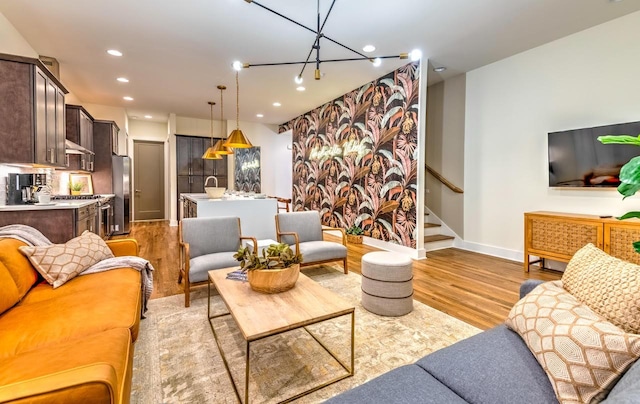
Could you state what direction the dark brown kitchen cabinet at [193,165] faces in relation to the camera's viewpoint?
facing the viewer

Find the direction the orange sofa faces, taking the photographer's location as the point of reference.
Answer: facing to the right of the viewer

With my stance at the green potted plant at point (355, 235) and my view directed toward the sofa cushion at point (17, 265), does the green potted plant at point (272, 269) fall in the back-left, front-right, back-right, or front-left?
front-left

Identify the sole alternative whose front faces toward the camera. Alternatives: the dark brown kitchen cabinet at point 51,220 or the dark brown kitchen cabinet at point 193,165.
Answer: the dark brown kitchen cabinet at point 193,165

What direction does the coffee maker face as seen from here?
to the viewer's right

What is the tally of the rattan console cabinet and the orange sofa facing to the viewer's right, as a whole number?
1

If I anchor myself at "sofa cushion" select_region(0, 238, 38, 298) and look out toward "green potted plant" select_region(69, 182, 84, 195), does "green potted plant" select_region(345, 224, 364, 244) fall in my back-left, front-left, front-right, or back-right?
front-right

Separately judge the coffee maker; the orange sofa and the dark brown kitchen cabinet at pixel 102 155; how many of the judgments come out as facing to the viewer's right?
3

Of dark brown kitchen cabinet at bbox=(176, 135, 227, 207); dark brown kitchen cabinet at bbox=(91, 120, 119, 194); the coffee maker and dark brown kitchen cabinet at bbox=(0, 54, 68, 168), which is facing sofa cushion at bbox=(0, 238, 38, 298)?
dark brown kitchen cabinet at bbox=(176, 135, 227, 207)

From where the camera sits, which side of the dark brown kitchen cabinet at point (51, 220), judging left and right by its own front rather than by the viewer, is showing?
right

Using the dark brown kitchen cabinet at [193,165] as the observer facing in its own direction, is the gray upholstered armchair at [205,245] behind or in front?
in front

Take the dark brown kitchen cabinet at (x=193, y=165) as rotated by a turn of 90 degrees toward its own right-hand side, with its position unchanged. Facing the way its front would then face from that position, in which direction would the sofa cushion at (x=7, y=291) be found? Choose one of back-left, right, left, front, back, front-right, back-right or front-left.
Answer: left

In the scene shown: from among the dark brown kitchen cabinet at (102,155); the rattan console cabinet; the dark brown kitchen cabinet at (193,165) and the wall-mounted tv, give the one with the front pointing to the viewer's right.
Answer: the dark brown kitchen cabinet at (102,155)

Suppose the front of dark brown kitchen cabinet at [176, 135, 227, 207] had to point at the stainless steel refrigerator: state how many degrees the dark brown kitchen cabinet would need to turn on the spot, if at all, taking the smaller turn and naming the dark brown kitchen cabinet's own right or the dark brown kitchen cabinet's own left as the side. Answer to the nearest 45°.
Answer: approximately 45° to the dark brown kitchen cabinet's own right

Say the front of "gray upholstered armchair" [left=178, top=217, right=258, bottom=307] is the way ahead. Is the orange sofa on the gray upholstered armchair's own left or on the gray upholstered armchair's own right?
on the gray upholstered armchair's own right
